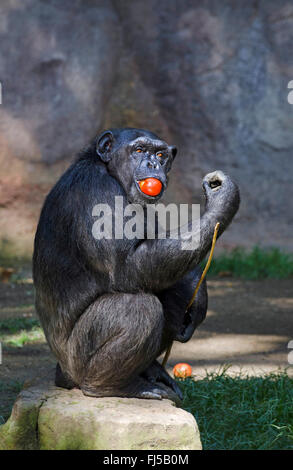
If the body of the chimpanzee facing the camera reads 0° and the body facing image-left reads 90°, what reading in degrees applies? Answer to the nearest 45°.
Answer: approximately 270°
